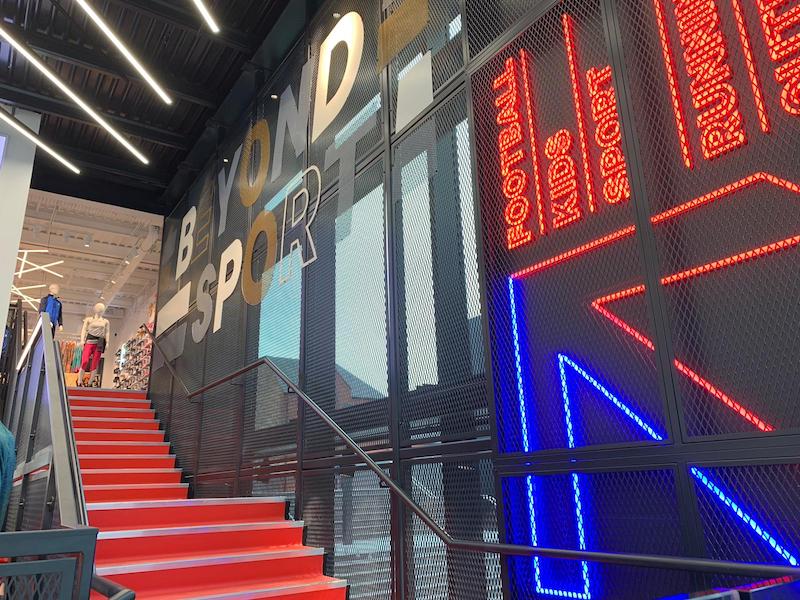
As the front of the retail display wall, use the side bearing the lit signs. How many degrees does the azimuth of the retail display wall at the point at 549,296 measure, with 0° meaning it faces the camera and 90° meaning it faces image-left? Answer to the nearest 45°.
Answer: approximately 45°

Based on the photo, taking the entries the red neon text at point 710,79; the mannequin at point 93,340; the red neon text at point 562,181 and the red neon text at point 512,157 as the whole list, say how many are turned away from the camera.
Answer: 0

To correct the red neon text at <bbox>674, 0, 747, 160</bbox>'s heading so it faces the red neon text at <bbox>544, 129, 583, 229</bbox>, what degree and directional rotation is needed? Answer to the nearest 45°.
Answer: approximately 45° to its right

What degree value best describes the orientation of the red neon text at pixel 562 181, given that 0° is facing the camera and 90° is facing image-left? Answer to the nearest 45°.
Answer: approximately 45°

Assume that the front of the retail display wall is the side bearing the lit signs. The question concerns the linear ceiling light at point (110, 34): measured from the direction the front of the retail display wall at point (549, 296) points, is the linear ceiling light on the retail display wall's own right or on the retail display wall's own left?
on the retail display wall's own right

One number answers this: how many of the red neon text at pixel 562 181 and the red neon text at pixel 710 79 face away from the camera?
0

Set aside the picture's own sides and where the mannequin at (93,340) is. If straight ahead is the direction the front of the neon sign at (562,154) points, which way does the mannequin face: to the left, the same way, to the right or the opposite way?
to the left

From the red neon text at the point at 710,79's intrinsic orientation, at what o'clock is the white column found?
The white column is roughly at 2 o'clock from the red neon text.

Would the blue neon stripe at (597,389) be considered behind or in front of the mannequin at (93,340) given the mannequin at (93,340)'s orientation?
in front

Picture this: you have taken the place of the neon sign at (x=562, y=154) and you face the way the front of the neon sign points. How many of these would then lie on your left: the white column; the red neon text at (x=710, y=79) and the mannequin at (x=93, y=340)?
1

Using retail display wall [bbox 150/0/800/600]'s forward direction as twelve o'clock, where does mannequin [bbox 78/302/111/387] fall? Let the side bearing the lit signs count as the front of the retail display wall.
The mannequin is roughly at 3 o'clock from the retail display wall.

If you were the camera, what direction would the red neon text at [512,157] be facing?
facing the viewer and to the left of the viewer

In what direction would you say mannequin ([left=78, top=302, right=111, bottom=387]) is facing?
toward the camera

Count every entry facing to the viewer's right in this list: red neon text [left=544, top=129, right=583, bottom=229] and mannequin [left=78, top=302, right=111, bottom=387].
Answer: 0

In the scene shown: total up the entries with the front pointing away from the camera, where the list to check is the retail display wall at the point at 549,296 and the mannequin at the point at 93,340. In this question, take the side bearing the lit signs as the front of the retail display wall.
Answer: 0
